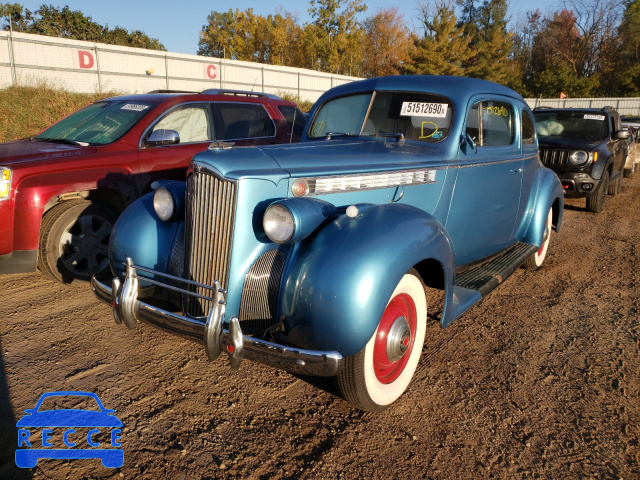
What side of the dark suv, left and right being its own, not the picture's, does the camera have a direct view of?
front

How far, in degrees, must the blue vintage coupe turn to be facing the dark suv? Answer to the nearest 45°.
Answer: approximately 180°

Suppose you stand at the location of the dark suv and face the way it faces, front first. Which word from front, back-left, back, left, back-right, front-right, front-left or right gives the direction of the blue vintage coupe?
front

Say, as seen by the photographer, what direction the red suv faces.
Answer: facing the viewer and to the left of the viewer

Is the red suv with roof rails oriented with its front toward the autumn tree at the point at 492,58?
no

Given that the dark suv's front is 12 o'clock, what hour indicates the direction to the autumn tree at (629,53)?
The autumn tree is roughly at 6 o'clock from the dark suv.

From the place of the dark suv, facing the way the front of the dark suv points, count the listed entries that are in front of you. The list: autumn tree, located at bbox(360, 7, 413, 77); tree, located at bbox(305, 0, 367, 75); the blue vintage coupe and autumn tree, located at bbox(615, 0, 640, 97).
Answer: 1

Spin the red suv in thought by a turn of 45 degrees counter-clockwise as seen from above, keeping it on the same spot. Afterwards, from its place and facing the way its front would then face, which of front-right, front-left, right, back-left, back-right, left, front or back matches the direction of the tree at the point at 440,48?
back-left

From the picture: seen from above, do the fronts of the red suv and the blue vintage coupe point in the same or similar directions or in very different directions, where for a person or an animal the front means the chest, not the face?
same or similar directions

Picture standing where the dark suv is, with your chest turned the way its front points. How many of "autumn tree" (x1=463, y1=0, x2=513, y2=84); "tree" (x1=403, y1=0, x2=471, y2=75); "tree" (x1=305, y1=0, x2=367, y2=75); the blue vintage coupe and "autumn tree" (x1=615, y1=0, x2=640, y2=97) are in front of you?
1

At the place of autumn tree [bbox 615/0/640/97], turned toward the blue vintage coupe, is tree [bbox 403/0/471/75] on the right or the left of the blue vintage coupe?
right

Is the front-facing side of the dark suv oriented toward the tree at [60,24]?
no

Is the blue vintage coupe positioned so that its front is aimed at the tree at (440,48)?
no

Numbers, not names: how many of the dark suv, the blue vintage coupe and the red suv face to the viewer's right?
0

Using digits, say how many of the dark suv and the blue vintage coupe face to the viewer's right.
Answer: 0

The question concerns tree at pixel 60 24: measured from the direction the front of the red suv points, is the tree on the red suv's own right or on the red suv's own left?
on the red suv's own right

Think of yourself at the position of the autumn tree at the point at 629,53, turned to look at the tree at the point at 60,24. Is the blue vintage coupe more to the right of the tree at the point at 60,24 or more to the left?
left

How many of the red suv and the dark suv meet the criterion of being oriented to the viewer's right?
0

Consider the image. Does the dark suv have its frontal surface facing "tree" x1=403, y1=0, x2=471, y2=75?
no
